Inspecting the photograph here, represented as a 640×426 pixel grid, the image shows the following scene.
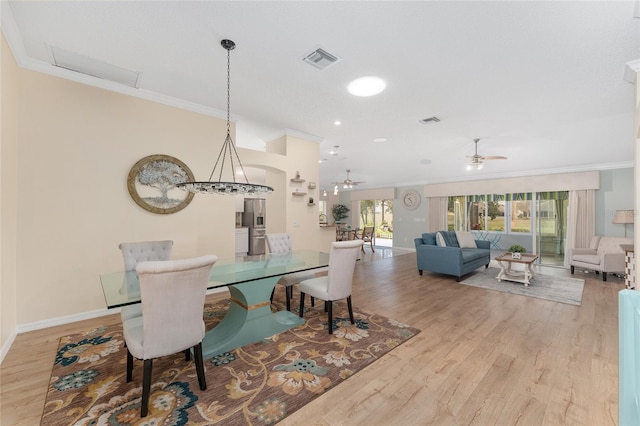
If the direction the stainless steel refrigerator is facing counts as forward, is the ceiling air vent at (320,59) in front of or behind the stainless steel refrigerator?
in front

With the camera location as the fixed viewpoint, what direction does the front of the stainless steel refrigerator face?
facing the viewer and to the right of the viewer

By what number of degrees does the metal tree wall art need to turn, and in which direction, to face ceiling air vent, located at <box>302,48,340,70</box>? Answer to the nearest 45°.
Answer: approximately 45° to its left

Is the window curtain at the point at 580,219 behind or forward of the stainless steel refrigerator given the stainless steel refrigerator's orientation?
forward

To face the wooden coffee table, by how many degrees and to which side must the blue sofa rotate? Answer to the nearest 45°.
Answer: approximately 45° to its left

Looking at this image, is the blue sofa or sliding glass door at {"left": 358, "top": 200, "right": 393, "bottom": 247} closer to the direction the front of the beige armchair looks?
the blue sofa

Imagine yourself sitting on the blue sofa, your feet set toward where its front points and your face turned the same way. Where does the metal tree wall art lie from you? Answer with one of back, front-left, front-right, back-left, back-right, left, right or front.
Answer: right
